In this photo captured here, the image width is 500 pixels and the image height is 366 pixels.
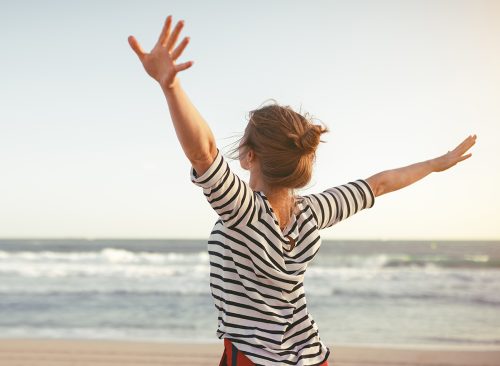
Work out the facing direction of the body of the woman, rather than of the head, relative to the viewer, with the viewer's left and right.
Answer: facing away from the viewer and to the left of the viewer

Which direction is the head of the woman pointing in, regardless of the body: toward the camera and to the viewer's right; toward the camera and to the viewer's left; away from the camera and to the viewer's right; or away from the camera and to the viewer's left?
away from the camera and to the viewer's left
